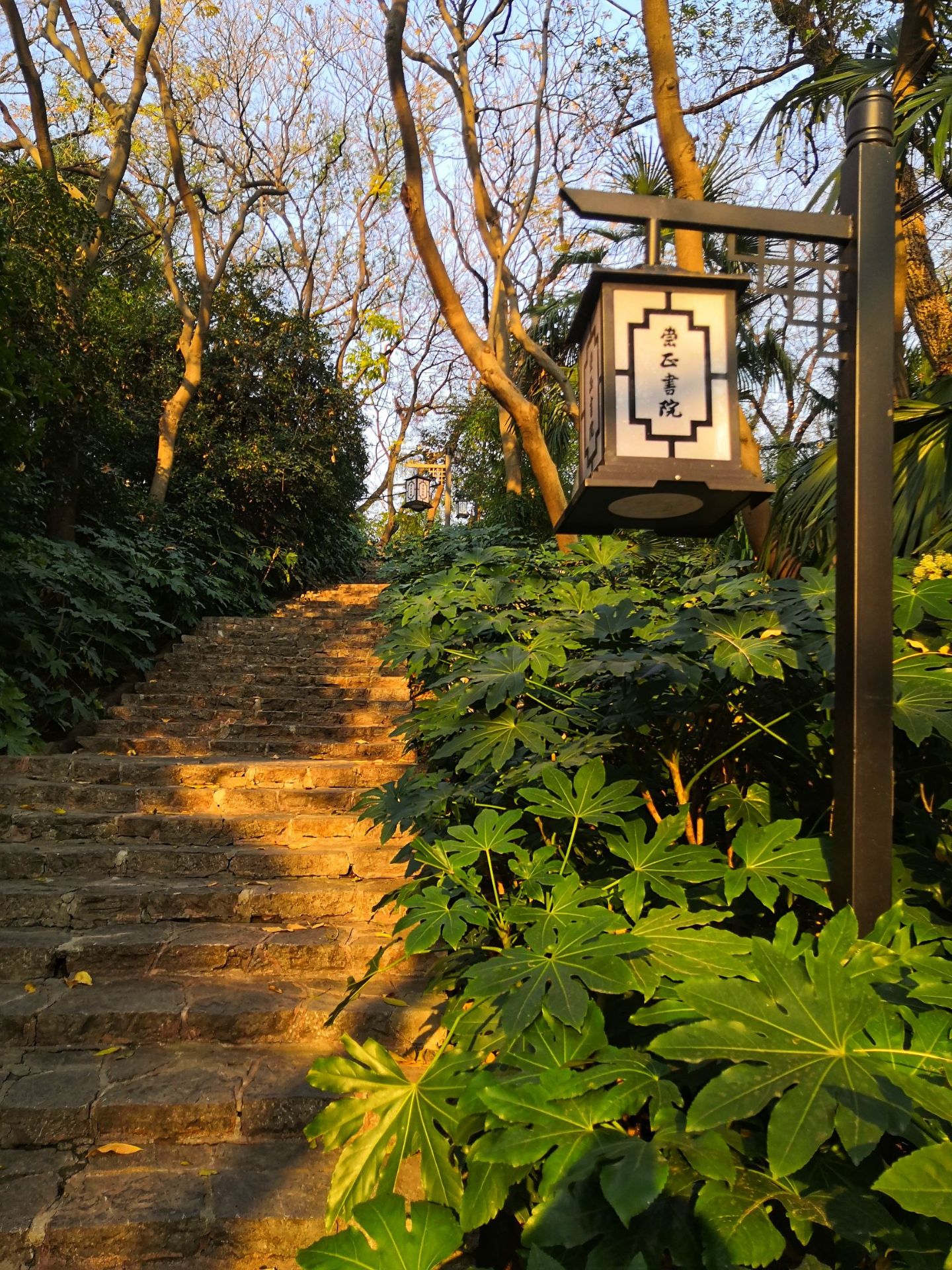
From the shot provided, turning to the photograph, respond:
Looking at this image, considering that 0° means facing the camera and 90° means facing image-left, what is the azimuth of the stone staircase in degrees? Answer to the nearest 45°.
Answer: approximately 0°

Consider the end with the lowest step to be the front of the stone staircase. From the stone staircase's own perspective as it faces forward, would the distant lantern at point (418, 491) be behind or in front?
behind

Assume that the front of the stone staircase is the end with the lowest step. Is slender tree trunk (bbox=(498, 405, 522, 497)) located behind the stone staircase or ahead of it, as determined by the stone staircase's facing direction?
behind

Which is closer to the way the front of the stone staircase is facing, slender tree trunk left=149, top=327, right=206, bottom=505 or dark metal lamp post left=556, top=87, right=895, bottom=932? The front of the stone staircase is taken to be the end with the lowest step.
the dark metal lamp post

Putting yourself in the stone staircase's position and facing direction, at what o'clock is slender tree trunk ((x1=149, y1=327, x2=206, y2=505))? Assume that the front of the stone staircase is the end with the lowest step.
The slender tree trunk is roughly at 6 o'clock from the stone staircase.

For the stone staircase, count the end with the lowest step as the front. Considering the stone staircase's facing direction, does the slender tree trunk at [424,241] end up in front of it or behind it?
behind

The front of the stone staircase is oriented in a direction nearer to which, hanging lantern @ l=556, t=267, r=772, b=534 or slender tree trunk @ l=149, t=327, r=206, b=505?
the hanging lantern

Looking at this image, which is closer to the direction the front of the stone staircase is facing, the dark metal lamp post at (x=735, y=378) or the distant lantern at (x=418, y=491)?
the dark metal lamp post

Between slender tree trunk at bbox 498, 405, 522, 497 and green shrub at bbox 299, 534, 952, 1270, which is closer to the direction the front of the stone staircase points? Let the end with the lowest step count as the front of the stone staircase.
the green shrub
